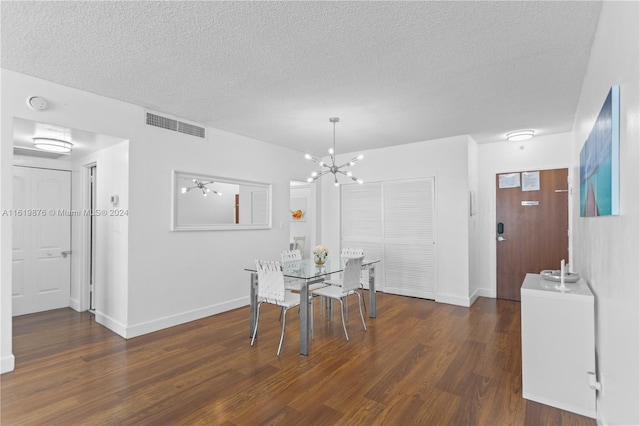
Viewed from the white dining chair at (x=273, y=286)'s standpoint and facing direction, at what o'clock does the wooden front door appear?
The wooden front door is roughly at 1 o'clock from the white dining chair.

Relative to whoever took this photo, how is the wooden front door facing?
facing the viewer

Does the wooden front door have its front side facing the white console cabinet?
yes

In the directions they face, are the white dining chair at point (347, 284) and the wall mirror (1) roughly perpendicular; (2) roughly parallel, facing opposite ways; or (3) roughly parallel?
roughly parallel, facing opposite ways

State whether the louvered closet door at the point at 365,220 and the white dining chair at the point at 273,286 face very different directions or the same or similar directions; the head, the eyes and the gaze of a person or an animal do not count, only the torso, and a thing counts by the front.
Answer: very different directions

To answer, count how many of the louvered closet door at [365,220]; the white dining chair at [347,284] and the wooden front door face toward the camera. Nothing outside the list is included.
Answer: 2

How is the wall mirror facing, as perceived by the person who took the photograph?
facing the viewer and to the right of the viewer

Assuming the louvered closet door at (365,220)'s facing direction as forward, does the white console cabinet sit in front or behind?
in front

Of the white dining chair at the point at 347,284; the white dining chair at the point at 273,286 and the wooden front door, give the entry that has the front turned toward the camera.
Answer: the wooden front door

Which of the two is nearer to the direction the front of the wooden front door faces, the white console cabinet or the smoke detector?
the white console cabinet

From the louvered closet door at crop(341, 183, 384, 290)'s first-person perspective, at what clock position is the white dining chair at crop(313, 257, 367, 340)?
The white dining chair is roughly at 12 o'clock from the louvered closet door.

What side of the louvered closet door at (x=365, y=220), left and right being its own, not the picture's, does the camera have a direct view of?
front

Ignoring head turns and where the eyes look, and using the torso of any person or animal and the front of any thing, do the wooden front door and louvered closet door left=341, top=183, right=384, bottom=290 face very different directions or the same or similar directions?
same or similar directions

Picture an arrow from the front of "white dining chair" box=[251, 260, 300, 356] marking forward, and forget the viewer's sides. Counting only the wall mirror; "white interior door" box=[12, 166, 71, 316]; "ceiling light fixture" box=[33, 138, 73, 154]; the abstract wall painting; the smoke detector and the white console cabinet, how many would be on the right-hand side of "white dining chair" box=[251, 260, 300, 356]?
2

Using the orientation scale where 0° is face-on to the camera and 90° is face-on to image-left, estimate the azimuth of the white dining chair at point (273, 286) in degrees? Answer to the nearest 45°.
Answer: approximately 225°

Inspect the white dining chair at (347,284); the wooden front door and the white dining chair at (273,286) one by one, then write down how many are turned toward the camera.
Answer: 1

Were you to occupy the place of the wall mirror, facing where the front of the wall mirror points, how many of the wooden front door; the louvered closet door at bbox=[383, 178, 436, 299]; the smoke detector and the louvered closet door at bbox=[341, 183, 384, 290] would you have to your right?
1

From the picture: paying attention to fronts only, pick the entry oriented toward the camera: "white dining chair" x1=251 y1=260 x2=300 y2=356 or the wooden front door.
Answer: the wooden front door

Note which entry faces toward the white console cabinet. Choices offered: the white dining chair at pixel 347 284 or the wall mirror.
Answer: the wall mirror

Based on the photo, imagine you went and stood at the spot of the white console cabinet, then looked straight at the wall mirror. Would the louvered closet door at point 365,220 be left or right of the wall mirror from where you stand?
right

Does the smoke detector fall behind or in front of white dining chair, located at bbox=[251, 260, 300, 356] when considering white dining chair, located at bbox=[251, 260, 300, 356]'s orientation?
behind
